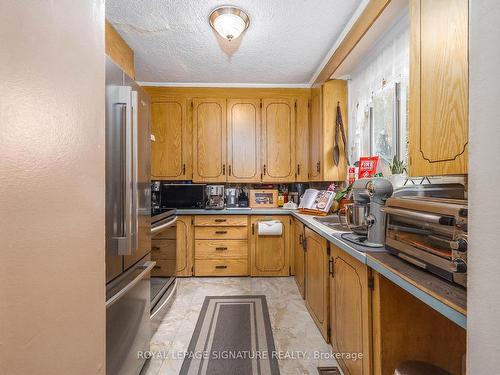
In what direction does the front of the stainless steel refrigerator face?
to the viewer's right

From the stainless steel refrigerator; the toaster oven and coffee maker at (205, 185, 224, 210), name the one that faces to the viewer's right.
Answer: the stainless steel refrigerator

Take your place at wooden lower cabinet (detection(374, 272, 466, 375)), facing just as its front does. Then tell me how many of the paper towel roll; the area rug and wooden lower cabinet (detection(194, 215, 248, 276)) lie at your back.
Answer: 0

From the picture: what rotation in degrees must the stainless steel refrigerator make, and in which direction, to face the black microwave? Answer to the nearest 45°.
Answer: approximately 90° to its left

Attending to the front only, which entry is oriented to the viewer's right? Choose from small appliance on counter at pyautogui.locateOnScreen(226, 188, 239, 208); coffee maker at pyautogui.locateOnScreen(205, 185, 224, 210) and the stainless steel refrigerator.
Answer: the stainless steel refrigerator

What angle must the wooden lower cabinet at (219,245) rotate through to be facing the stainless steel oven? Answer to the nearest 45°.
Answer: approximately 45° to its right

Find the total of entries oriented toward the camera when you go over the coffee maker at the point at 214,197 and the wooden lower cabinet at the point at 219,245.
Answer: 2

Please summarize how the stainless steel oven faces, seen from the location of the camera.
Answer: facing to the right of the viewer

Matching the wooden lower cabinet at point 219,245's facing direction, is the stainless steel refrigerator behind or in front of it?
in front

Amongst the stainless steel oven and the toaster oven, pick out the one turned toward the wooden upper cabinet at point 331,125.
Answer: the stainless steel oven

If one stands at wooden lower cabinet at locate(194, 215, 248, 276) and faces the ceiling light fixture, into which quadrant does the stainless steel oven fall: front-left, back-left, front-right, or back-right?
front-right

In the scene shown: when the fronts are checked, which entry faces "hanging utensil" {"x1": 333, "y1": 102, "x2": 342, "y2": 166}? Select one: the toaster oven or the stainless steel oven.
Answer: the stainless steel oven

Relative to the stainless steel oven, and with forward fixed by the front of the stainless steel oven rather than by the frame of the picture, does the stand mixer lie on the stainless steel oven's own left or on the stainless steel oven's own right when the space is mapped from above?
on the stainless steel oven's own right

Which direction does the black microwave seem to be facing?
toward the camera

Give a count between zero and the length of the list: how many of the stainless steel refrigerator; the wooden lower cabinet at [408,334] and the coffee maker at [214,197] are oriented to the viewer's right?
1

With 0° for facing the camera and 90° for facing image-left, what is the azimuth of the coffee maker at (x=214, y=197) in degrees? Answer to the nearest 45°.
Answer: approximately 0°
